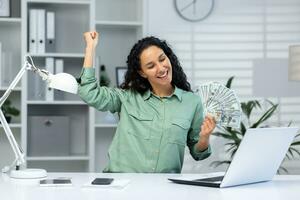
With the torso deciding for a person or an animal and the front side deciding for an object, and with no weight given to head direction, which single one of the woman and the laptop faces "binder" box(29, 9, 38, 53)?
the laptop

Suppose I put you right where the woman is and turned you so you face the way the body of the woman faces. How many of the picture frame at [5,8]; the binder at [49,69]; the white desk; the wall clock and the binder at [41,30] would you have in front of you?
1

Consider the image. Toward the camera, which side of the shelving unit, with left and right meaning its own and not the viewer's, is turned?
front

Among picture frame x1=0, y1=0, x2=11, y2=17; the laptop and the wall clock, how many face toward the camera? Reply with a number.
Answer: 2

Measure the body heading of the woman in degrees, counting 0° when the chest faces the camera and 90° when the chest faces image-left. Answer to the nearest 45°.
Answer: approximately 0°

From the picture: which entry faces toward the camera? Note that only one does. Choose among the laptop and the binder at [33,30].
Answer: the binder

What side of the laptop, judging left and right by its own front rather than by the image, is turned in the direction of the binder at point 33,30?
front

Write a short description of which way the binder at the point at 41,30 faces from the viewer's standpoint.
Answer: facing the viewer

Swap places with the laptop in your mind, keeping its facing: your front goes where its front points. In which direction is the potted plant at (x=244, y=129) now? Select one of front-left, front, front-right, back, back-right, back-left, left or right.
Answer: front-right

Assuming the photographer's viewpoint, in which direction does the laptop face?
facing away from the viewer and to the left of the viewer

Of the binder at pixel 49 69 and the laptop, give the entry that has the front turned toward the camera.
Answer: the binder

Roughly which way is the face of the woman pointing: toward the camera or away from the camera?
toward the camera
